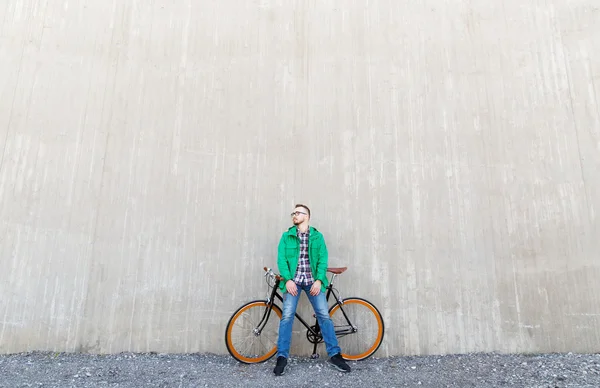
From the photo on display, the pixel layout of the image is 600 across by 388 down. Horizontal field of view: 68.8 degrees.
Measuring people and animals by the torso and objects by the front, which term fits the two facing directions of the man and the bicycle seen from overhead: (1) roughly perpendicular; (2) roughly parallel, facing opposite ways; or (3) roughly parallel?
roughly perpendicular

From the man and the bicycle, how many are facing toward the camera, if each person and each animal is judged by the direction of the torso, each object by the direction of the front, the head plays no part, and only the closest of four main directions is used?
1

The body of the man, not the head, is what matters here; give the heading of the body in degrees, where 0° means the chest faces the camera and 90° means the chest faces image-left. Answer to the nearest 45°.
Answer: approximately 0°

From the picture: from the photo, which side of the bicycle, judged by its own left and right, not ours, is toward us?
left
